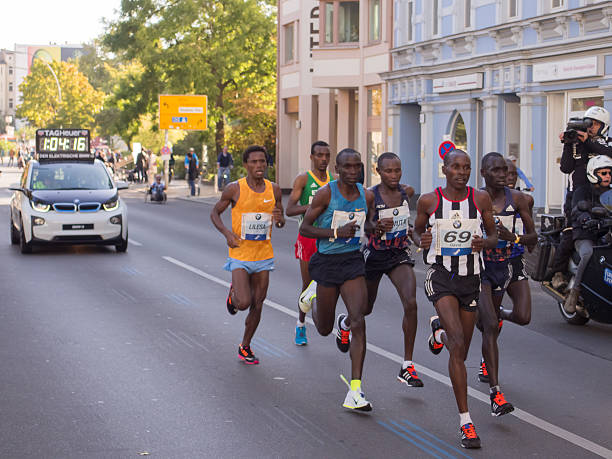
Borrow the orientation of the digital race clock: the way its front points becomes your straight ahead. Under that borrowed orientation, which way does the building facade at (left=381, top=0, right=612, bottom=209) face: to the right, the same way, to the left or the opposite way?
to the right

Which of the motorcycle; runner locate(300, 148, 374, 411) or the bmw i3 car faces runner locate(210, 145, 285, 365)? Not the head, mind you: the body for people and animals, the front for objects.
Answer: the bmw i3 car

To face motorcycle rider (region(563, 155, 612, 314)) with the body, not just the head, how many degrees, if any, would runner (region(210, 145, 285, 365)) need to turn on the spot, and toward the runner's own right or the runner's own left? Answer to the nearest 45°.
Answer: approximately 90° to the runner's own left

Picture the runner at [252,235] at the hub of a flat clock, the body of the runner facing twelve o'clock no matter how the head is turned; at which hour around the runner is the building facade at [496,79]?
The building facade is roughly at 8 o'clock from the runner.

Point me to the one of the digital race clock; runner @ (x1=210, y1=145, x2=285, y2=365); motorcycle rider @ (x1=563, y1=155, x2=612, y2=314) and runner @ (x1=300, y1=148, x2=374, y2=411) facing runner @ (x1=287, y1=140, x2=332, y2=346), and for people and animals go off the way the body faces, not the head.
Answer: the digital race clock

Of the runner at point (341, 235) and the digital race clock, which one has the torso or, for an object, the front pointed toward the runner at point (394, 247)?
the digital race clock

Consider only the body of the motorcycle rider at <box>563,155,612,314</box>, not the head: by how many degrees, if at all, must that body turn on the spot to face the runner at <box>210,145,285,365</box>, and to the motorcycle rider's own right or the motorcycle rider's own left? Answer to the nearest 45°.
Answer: approximately 90° to the motorcycle rider's own right

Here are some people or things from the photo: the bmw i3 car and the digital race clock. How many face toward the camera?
2

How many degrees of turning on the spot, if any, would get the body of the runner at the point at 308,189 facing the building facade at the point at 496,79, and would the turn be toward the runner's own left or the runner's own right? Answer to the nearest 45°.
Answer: approximately 135° to the runner's own left

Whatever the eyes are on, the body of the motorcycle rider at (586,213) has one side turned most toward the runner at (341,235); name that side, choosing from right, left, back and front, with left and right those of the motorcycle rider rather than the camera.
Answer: right

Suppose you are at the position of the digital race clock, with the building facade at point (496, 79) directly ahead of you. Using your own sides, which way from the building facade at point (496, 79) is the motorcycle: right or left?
right

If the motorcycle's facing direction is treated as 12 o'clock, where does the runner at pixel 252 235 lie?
The runner is roughly at 3 o'clock from the motorcycle.
